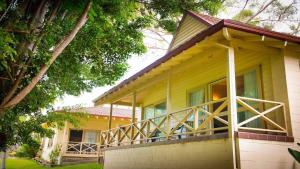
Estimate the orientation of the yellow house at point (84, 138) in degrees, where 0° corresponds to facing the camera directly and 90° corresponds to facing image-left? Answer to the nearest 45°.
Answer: approximately 0°

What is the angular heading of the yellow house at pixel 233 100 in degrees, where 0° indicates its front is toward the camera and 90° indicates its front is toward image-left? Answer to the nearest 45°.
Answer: approximately 45°
